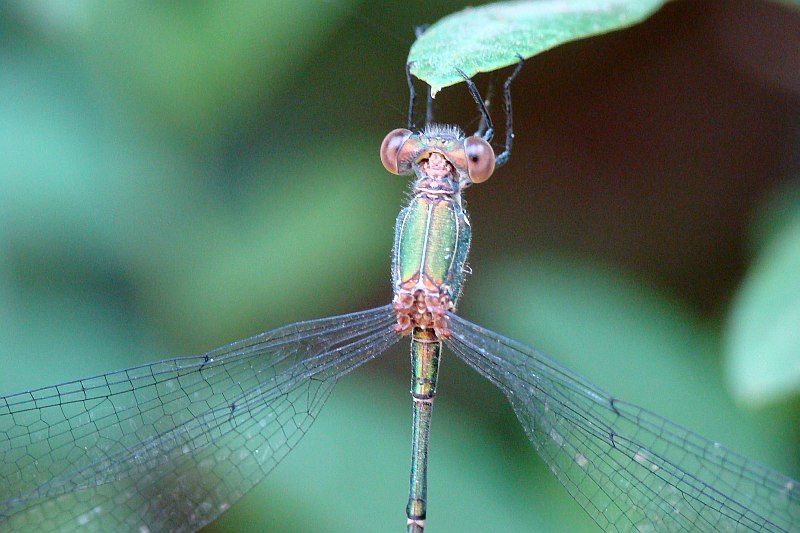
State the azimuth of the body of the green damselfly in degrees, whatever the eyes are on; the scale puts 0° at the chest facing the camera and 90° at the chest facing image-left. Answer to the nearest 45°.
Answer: approximately 180°
